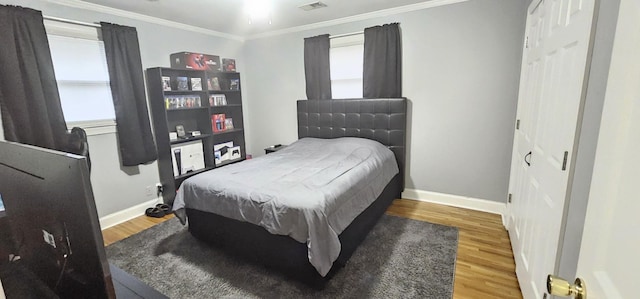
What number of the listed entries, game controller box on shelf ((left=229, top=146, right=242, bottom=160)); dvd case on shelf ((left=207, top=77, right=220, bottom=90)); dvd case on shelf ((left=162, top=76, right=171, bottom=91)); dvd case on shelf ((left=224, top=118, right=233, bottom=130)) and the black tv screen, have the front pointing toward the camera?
4

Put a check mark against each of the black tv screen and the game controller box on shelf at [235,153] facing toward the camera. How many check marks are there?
1

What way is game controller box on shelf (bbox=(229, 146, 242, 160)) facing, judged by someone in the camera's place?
facing the viewer

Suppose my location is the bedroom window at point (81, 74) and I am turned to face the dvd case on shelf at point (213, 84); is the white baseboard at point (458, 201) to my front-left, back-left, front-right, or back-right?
front-right

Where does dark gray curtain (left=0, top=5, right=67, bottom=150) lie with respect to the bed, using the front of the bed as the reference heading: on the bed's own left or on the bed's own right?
on the bed's own right

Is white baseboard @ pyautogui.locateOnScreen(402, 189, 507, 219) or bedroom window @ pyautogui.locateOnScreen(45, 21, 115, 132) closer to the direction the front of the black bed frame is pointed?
the bedroom window

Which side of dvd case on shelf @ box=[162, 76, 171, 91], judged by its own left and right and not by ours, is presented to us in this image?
front

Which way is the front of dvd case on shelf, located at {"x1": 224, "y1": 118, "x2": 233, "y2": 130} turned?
toward the camera

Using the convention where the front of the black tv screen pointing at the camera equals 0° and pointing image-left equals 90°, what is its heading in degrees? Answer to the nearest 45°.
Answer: approximately 225°

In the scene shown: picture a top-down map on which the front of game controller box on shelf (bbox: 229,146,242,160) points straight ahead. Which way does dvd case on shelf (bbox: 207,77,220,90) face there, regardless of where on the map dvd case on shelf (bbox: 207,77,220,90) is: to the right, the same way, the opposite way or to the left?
the same way

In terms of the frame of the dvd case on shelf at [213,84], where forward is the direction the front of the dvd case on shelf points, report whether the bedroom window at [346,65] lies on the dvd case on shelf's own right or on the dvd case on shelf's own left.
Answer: on the dvd case on shelf's own left

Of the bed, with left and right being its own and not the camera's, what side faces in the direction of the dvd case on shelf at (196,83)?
right

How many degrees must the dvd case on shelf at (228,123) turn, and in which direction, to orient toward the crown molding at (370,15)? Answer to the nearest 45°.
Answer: approximately 45° to its left

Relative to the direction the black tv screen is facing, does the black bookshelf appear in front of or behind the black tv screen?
in front
